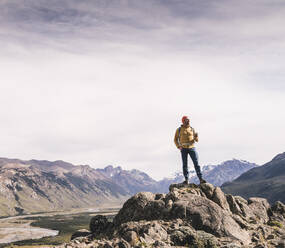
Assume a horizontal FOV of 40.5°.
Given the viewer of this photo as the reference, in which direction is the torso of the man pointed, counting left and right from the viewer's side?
facing the viewer and to the right of the viewer
